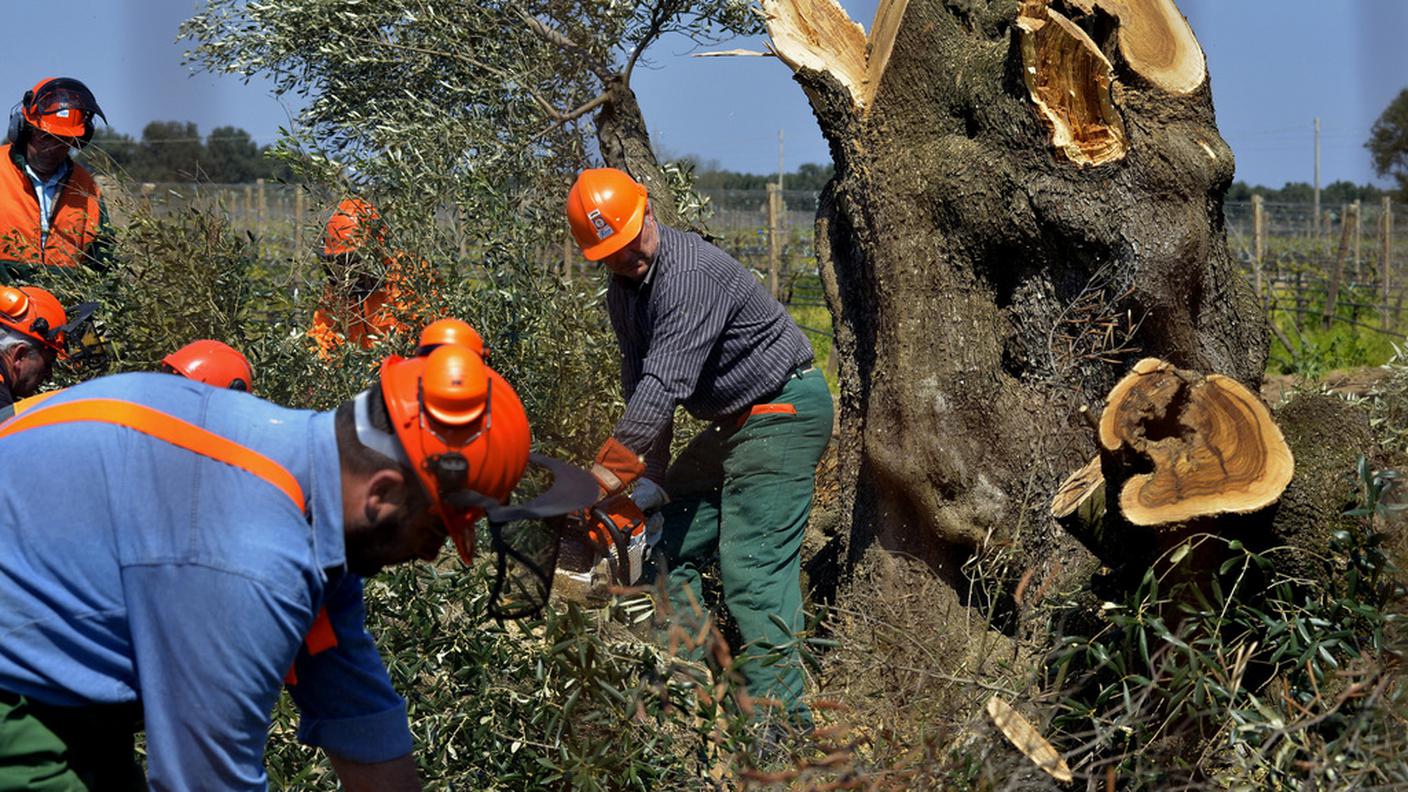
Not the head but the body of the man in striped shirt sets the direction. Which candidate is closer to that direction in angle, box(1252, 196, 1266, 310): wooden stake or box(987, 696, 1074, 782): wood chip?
the wood chip

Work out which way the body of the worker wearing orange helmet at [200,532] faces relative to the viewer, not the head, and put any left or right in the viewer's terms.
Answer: facing to the right of the viewer

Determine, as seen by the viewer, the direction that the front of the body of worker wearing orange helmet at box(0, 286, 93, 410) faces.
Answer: to the viewer's right

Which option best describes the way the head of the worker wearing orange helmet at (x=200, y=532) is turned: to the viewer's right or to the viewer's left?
to the viewer's right

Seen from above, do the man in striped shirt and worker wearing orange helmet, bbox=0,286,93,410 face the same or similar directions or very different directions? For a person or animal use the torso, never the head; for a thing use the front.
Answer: very different directions

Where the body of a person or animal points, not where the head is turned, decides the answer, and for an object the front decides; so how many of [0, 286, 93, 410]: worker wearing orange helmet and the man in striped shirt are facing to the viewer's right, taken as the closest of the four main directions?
1

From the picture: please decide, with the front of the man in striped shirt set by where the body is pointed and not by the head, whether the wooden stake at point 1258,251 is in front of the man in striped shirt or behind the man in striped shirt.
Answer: behind

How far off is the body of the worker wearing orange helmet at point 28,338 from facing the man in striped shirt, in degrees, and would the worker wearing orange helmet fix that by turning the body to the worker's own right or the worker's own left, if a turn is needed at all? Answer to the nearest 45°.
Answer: approximately 45° to the worker's own right

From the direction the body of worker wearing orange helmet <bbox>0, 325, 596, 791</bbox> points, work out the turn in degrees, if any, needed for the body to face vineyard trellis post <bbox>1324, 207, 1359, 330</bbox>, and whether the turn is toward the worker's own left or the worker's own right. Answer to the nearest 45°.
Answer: approximately 45° to the worker's own left

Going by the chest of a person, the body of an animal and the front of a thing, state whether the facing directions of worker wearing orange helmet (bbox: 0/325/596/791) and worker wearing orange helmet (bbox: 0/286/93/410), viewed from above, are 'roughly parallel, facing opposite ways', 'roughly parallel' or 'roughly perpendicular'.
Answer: roughly parallel

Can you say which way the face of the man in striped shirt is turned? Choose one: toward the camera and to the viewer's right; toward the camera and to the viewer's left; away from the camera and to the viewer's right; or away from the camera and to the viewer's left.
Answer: toward the camera and to the viewer's left

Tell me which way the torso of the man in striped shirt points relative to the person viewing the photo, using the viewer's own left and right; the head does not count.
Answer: facing the viewer and to the left of the viewer
